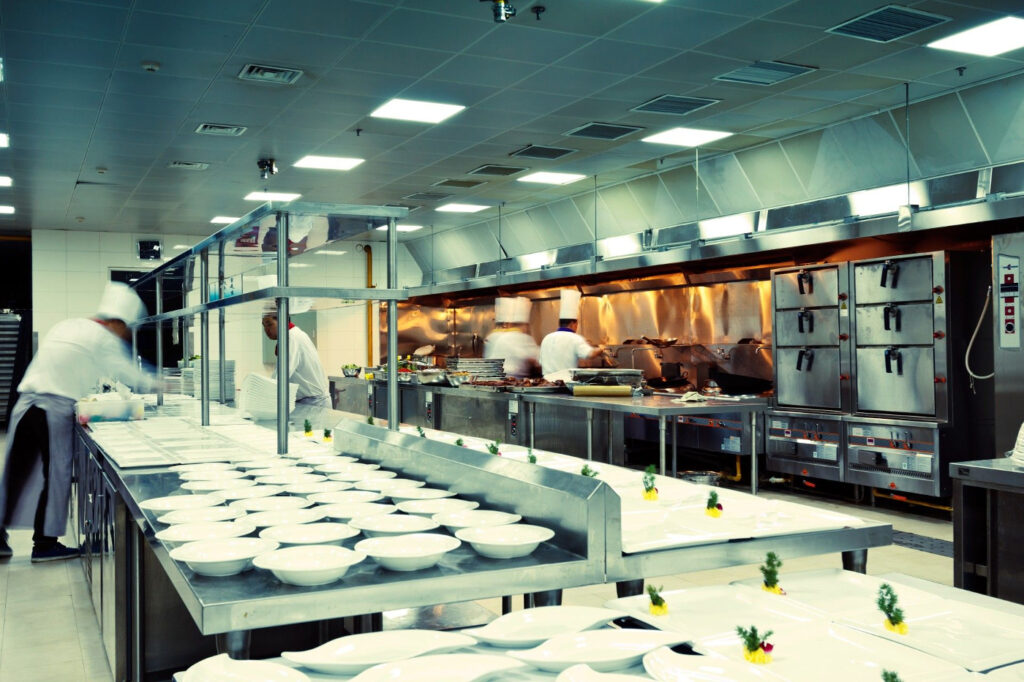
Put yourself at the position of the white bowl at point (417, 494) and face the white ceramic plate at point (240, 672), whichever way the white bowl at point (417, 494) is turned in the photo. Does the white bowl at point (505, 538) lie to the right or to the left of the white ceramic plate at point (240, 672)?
left

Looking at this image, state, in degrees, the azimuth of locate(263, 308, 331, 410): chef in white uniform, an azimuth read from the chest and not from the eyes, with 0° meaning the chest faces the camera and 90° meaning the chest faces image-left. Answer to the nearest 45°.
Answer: approximately 90°

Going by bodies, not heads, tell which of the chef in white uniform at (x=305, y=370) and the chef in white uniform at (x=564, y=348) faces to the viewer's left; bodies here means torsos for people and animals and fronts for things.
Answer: the chef in white uniform at (x=305, y=370)

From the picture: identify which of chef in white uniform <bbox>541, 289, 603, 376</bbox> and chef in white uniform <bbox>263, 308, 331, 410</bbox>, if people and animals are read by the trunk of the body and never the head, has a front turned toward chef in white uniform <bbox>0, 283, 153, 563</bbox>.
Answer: chef in white uniform <bbox>263, 308, 331, 410</bbox>

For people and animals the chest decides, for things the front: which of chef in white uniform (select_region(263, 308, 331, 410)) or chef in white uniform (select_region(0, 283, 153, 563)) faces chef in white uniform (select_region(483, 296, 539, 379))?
chef in white uniform (select_region(0, 283, 153, 563))

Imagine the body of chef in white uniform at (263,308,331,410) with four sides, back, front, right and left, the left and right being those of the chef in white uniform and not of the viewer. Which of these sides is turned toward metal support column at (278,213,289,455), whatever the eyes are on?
left

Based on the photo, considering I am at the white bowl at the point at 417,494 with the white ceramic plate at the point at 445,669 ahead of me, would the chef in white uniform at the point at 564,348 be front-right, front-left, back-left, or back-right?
back-left

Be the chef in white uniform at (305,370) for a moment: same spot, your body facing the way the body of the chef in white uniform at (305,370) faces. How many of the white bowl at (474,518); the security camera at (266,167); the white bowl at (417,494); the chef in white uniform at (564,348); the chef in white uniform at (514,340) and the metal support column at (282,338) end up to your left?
3

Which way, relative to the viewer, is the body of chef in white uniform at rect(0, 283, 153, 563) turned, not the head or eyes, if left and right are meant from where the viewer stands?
facing away from the viewer and to the right of the viewer

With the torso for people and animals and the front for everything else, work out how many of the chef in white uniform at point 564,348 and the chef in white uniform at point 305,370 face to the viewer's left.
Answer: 1

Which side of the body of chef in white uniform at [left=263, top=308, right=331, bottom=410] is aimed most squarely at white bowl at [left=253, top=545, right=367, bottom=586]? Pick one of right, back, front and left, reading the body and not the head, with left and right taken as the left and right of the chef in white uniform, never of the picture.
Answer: left

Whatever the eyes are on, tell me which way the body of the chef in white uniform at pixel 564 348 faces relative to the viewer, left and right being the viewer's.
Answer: facing away from the viewer and to the right of the viewer

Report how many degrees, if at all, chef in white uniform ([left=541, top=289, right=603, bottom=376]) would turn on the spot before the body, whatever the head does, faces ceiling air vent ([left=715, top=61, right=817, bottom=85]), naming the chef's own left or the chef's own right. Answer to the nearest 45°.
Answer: approximately 90° to the chef's own right

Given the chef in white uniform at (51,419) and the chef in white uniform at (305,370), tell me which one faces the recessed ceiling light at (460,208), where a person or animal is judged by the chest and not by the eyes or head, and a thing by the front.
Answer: the chef in white uniform at (51,419)

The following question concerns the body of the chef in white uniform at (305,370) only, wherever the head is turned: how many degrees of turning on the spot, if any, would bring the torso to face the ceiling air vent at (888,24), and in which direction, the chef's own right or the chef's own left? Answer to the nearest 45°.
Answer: approximately 135° to the chef's own left
